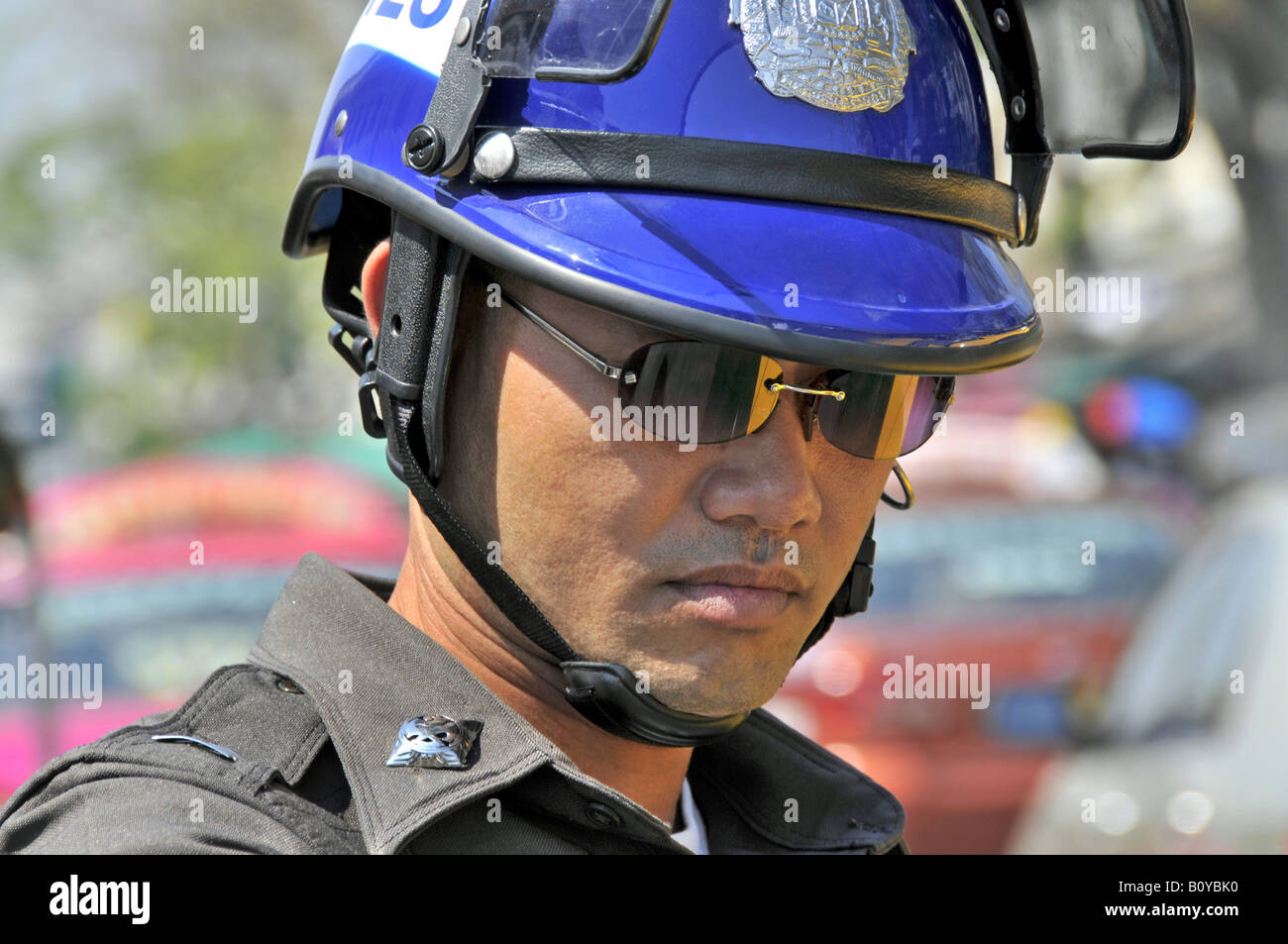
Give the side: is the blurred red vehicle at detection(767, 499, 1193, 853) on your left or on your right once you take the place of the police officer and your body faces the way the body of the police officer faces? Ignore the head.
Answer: on your left

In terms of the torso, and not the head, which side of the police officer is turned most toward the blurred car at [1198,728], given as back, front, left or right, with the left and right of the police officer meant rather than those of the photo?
left

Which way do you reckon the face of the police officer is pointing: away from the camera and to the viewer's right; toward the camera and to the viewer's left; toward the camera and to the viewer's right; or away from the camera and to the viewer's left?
toward the camera and to the viewer's right

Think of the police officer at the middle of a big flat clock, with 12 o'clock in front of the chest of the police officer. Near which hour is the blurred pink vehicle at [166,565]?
The blurred pink vehicle is roughly at 7 o'clock from the police officer.

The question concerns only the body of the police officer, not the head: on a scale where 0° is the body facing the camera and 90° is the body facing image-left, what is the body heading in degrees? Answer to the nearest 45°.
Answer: approximately 315°
